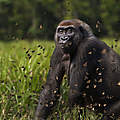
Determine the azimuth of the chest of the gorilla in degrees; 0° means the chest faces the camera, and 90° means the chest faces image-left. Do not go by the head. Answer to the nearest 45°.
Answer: approximately 45°
